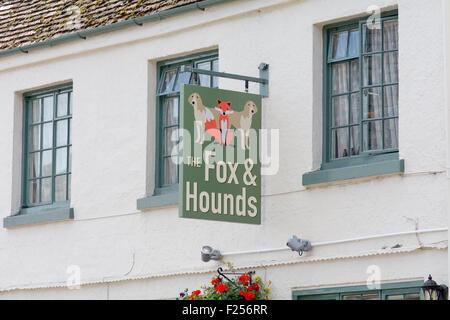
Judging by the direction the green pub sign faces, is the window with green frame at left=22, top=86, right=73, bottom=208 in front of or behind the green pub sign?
behind

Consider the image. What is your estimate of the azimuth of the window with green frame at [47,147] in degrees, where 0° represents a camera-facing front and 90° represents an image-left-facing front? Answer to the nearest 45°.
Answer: approximately 45°

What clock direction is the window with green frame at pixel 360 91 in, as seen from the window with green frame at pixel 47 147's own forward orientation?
the window with green frame at pixel 360 91 is roughly at 9 o'clock from the window with green frame at pixel 47 147.

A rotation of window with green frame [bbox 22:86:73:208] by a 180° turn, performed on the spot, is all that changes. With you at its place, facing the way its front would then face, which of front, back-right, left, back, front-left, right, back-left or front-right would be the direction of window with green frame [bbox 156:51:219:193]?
right

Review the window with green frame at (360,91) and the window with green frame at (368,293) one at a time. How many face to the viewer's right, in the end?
0

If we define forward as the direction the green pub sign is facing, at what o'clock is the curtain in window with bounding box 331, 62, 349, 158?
The curtain in window is roughly at 10 o'clock from the green pub sign.

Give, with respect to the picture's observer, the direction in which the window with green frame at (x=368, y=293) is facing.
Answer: facing the viewer and to the left of the viewer

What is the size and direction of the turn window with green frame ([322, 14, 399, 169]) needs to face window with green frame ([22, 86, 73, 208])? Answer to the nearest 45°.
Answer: approximately 90° to its right

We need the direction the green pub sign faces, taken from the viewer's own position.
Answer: facing the viewer and to the right of the viewer
